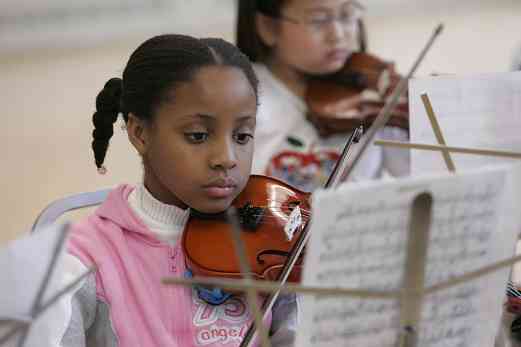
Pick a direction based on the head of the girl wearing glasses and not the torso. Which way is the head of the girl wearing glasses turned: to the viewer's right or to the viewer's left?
to the viewer's right

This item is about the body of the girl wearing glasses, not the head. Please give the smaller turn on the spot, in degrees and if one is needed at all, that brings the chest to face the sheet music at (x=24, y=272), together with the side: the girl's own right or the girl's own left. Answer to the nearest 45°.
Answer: approximately 45° to the girl's own right

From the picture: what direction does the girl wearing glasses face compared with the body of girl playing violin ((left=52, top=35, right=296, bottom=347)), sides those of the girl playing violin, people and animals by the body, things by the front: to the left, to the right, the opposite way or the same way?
the same way

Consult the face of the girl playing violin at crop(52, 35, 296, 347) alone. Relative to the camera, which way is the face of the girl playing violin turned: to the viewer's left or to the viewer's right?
to the viewer's right

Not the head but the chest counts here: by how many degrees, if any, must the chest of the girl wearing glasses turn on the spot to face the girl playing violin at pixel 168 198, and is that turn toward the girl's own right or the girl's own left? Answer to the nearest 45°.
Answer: approximately 45° to the girl's own right

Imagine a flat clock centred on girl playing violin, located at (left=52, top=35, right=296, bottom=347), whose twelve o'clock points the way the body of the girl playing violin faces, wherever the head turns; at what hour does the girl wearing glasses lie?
The girl wearing glasses is roughly at 8 o'clock from the girl playing violin.

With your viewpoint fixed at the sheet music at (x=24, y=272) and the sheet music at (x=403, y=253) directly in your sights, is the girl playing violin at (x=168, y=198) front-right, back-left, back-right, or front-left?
front-left

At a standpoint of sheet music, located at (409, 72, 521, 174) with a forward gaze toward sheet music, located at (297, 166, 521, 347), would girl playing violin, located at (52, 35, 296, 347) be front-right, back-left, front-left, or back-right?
front-right

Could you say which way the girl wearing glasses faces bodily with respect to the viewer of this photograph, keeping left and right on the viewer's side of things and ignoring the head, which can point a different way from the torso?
facing the viewer and to the right of the viewer

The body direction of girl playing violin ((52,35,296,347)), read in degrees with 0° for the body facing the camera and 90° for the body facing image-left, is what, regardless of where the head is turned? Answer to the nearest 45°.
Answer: approximately 315°

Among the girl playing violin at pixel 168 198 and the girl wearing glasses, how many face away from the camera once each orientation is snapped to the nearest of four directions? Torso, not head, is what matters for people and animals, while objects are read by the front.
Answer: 0

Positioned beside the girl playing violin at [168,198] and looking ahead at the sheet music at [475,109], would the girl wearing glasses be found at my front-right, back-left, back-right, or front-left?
front-left
